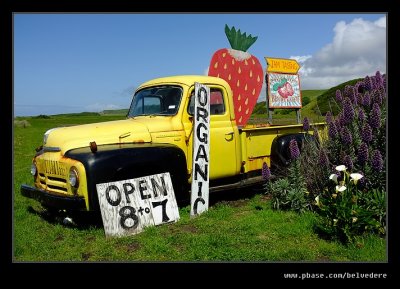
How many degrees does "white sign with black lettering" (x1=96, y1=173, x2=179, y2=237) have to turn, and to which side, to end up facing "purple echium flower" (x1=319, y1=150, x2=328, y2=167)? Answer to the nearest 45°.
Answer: approximately 90° to its left

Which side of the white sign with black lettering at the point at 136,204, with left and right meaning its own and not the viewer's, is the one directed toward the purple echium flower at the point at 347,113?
left

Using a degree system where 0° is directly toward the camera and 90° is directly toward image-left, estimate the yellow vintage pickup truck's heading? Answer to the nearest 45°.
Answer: approximately 45°

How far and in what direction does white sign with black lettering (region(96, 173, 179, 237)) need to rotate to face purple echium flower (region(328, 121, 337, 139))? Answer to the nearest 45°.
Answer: approximately 90° to its left

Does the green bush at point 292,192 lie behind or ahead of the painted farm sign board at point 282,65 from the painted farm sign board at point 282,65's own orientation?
ahead

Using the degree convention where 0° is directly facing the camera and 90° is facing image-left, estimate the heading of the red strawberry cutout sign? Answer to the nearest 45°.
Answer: approximately 0°

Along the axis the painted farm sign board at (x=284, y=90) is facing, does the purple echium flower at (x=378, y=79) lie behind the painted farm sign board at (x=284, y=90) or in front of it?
in front
